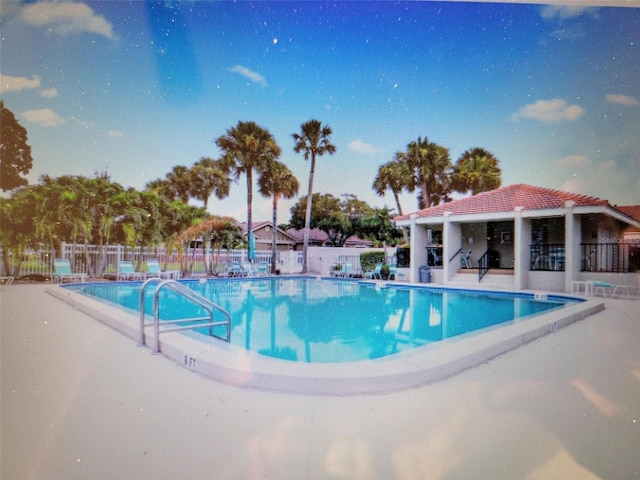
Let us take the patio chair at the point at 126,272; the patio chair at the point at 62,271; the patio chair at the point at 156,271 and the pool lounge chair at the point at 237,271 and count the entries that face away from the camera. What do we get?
0

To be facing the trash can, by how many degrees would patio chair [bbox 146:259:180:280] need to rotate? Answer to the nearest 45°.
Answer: approximately 45° to its left

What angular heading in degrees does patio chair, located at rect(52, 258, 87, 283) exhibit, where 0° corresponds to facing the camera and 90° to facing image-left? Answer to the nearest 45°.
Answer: approximately 315°

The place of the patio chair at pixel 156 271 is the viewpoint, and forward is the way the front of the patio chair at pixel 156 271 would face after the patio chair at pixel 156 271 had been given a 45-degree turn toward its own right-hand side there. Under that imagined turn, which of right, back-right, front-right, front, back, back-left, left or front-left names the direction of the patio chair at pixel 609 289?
front-left

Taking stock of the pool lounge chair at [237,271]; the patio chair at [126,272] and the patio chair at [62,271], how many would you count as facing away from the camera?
0

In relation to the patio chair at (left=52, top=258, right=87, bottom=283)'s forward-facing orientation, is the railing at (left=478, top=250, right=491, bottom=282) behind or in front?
in front

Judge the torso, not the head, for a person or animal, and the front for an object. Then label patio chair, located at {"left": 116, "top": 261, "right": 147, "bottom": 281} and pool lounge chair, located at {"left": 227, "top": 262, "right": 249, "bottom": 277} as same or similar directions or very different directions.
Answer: same or similar directions

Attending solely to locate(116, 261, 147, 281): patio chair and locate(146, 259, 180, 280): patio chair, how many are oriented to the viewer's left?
0

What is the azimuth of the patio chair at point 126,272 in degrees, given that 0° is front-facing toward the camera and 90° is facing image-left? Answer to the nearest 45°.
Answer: approximately 315°

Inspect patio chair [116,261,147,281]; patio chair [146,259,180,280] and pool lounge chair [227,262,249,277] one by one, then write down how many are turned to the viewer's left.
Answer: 0

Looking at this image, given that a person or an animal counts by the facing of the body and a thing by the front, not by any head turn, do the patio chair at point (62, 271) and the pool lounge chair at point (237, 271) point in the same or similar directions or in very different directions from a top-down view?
same or similar directions
